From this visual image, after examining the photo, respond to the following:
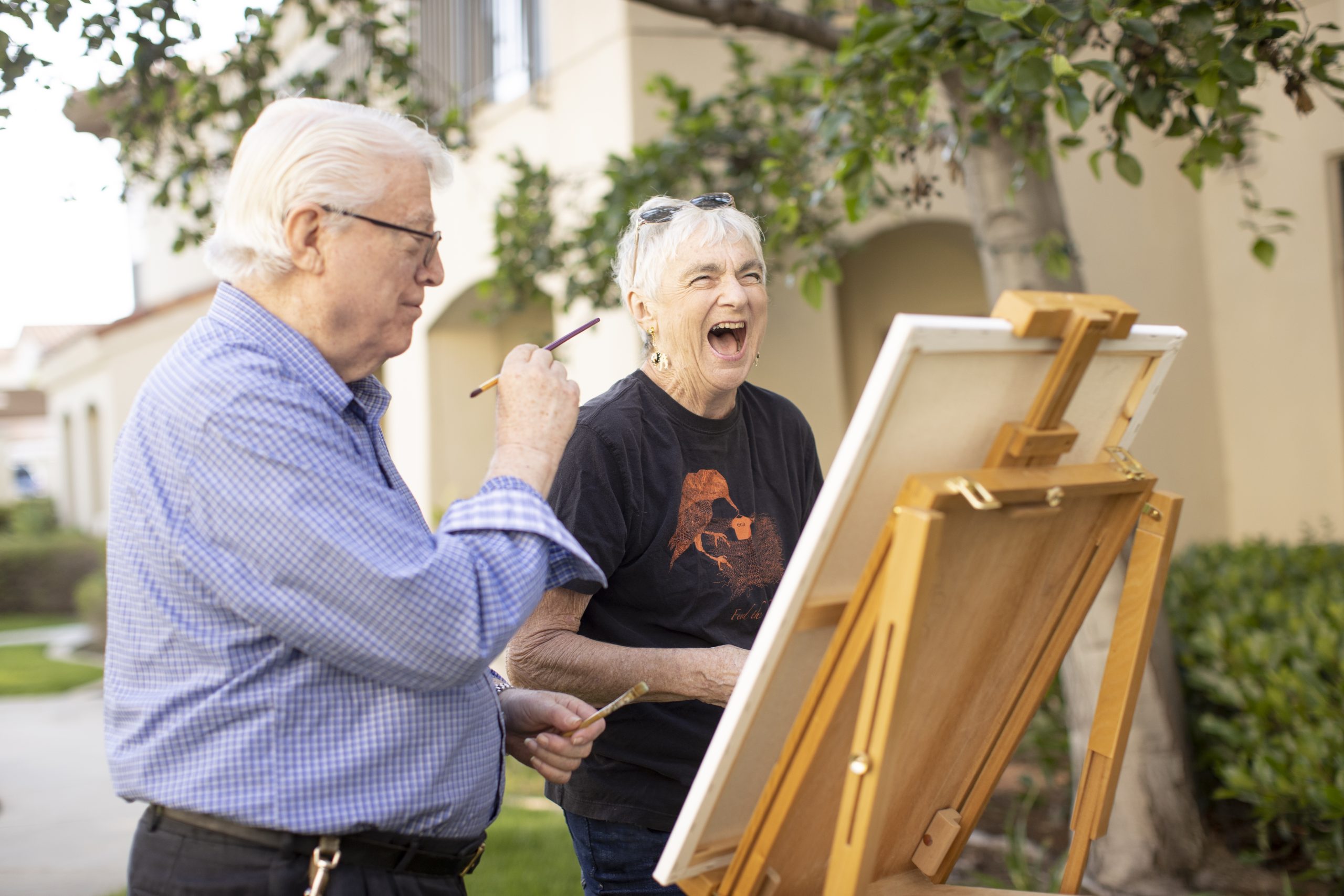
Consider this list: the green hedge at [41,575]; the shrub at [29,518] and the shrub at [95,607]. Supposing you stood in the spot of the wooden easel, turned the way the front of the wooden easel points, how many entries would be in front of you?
3

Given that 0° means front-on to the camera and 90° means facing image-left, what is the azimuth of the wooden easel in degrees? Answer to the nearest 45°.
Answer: approximately 135°

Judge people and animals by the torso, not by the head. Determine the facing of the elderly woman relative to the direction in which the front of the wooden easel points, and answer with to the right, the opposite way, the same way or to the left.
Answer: the opposite way

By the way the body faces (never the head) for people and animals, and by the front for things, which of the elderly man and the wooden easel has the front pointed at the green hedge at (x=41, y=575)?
the wooden easel

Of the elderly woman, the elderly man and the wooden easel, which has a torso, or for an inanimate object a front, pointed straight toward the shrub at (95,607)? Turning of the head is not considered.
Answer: the wooden easel

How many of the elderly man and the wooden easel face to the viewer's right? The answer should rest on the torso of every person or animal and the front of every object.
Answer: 1

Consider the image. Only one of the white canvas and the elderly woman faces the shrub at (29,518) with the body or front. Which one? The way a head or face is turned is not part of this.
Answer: the white canvas

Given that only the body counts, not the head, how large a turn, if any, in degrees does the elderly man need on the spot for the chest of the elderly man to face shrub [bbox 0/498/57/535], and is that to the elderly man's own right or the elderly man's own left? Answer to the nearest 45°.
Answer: approximately 90° to the elderly man's own left

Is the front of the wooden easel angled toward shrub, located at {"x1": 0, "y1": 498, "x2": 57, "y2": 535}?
yes

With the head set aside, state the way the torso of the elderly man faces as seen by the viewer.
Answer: to the viewer's right

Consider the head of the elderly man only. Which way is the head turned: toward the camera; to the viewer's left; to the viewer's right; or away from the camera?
to the viewer's right
